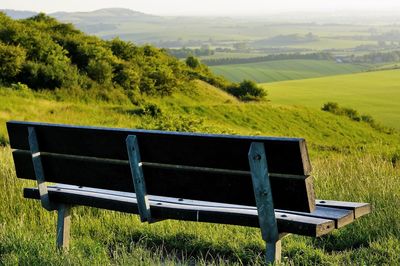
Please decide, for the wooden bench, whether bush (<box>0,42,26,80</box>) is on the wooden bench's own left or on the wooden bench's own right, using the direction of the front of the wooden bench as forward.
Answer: on the wooden bench's own left

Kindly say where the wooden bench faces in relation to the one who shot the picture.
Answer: facing away from the viewer and to the right of the viewer
